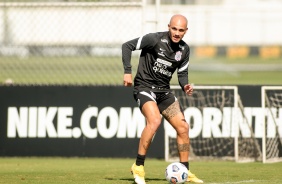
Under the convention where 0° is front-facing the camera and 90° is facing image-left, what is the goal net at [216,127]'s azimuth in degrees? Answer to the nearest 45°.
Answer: approximately 45°

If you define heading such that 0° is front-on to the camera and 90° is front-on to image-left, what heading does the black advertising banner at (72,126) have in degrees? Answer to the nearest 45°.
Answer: approximately 0°

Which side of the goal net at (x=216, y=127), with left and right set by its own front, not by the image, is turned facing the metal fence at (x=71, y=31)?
right

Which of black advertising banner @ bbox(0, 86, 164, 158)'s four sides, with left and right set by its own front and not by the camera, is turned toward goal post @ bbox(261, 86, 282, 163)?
left
